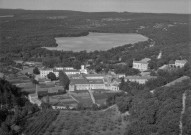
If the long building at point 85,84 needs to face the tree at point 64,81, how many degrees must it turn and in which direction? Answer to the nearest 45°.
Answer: approximately 90° to its right

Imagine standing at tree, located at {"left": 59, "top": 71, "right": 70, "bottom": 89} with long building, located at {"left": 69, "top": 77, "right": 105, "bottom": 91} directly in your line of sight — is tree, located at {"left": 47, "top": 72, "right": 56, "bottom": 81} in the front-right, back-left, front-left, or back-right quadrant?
back-left

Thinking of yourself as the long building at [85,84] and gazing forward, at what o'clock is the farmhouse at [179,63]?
the farmhouse at [179,63] is roughly at 8 o'clock from the long building at [85,84].

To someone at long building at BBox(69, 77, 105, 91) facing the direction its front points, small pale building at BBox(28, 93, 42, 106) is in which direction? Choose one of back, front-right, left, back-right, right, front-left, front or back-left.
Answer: front-right

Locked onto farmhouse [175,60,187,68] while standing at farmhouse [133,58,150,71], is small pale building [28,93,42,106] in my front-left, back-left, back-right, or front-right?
back-right
